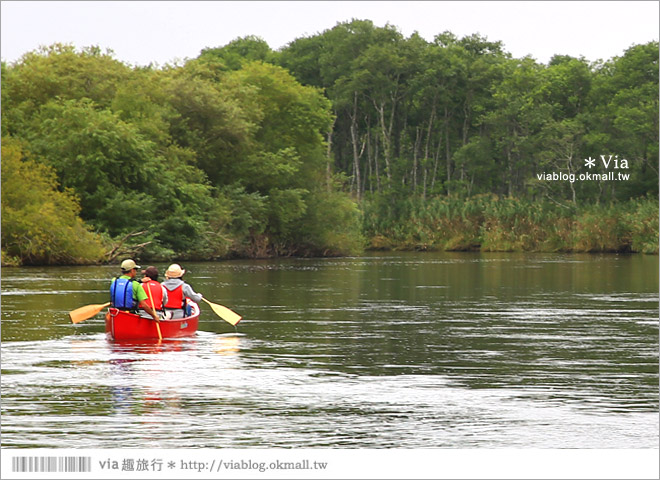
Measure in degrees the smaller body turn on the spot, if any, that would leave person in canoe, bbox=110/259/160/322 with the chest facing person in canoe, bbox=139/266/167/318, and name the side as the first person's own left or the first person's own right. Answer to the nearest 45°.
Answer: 0° — they already face them

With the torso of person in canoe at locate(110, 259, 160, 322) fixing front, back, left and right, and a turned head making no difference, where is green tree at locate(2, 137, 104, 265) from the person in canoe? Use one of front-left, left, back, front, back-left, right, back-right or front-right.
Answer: front-left

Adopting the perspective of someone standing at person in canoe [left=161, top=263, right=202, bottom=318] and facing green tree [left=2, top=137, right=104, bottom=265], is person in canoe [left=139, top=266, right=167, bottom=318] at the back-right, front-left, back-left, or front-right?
back-left

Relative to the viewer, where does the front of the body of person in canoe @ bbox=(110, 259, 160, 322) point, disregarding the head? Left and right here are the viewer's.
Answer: facing away from the viewer and to the right of the viewer

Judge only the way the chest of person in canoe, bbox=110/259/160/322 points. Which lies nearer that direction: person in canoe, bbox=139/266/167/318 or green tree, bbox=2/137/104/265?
the person in canoe

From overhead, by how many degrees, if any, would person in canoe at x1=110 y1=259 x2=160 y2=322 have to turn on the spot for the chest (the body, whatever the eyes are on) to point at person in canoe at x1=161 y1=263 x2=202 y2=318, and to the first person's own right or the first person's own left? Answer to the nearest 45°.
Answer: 0° — they already face them
